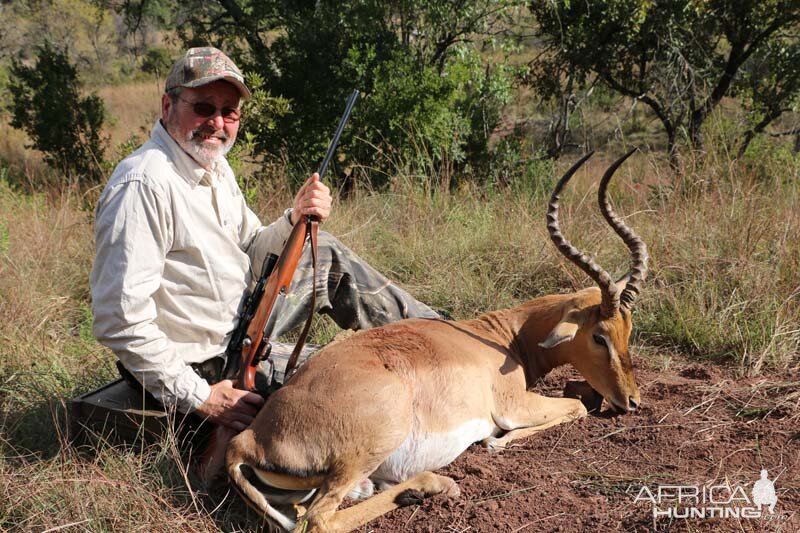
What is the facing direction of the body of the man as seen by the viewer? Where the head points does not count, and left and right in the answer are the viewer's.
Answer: facing the viewer and to the right of the viewer

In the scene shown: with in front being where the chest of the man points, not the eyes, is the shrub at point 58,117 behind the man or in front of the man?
behind
